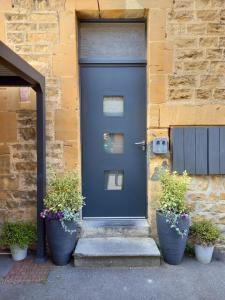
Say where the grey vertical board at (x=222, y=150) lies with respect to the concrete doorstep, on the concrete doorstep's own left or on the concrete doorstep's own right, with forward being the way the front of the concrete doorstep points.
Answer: on the concrete doorstep's own left

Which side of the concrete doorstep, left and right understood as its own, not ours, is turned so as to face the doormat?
right

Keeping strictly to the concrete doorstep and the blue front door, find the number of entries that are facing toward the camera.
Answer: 2

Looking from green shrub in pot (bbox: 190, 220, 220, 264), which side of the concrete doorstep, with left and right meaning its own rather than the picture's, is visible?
left

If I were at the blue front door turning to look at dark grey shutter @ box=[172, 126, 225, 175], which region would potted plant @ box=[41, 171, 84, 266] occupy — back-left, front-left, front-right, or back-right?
back-right

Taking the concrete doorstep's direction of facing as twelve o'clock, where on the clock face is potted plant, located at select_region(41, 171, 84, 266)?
The potted plant is roughly at 3 o'clock from the concrete doorstep.
